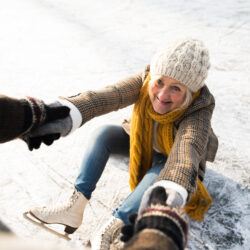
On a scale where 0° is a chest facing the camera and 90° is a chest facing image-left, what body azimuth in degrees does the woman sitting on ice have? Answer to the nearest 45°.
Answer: approximately 45°
